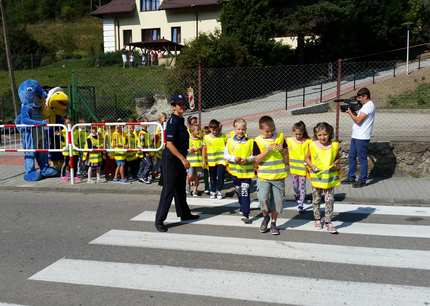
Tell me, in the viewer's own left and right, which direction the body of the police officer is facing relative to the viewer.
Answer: facing to the right of the viewer

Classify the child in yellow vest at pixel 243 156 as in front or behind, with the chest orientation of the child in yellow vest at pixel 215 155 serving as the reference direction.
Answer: in front

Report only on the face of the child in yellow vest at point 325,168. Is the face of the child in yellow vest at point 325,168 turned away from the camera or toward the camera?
toward the camera

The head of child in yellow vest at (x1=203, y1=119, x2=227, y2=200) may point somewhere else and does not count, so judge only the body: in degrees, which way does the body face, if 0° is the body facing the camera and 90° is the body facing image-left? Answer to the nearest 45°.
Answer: approximately 0°

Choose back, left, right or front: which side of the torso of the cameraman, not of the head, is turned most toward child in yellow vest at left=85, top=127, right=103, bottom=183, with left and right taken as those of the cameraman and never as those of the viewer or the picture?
front

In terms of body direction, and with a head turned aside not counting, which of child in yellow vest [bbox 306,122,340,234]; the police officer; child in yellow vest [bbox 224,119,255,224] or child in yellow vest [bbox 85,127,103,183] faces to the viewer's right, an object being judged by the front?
the police officer

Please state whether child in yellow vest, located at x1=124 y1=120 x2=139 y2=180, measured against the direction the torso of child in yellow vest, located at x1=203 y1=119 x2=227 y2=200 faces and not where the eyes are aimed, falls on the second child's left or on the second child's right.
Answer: on the second child's right

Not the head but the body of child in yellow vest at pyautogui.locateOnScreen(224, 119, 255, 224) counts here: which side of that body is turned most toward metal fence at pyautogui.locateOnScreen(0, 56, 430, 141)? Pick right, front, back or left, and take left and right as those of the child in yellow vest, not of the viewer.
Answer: back

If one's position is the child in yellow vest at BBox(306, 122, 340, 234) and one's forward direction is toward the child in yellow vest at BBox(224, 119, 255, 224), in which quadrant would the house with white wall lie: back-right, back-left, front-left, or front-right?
front-right

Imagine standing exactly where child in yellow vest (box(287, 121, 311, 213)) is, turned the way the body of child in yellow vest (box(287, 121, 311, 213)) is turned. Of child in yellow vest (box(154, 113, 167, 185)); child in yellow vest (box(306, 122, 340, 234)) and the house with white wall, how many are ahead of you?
1

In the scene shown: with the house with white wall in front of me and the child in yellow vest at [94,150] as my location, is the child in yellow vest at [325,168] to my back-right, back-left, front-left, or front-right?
back-right

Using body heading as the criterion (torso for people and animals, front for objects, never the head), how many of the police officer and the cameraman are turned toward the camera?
0

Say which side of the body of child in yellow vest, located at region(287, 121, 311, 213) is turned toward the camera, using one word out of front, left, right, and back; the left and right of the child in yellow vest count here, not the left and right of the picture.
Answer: front

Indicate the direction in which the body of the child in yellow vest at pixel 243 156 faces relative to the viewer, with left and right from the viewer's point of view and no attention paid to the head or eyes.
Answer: facing the viewer

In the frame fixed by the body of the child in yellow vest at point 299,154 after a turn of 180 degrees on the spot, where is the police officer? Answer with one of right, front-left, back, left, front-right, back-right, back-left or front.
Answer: back-left

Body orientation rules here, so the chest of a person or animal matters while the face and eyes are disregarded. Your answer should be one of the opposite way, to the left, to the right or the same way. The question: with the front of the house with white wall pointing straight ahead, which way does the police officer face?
to the left

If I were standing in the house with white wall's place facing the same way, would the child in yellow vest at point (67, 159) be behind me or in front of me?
in front
